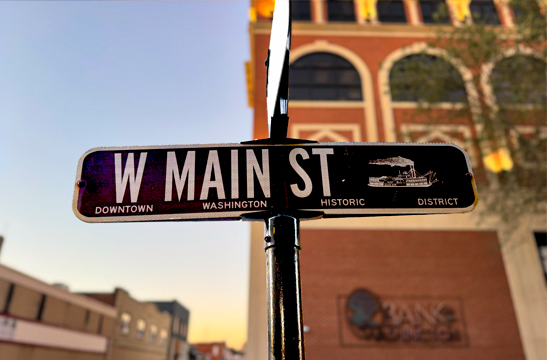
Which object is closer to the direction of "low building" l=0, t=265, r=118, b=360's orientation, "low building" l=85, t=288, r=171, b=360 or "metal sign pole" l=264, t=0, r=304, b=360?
the metal sign pole

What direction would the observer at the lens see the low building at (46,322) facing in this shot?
facing the viewer and to the right of the viewer

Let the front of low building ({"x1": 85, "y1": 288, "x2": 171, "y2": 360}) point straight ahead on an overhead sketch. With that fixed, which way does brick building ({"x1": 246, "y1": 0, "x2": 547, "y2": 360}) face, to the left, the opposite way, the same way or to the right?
to the right

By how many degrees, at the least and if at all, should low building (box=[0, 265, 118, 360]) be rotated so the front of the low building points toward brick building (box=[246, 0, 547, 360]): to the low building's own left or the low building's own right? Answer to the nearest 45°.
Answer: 0° — it already faces it

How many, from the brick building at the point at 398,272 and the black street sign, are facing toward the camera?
2

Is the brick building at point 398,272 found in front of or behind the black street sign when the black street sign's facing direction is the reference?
behind

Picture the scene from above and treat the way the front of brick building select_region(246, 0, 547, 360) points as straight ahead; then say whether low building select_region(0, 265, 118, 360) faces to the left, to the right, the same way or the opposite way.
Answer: to the left

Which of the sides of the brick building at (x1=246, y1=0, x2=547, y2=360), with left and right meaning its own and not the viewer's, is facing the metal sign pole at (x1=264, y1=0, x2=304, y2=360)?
front

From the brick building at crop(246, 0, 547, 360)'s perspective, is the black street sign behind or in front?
in front

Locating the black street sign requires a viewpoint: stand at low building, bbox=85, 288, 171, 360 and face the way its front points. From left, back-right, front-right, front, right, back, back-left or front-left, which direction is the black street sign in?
front-right

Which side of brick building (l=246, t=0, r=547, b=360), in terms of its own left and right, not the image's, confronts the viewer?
front

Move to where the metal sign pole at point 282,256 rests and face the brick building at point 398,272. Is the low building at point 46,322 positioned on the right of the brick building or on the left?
left
